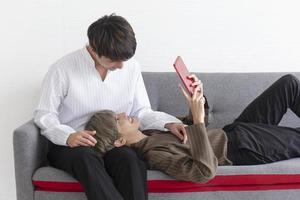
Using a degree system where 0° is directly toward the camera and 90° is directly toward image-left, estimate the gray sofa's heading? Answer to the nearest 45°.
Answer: approximately 0°
